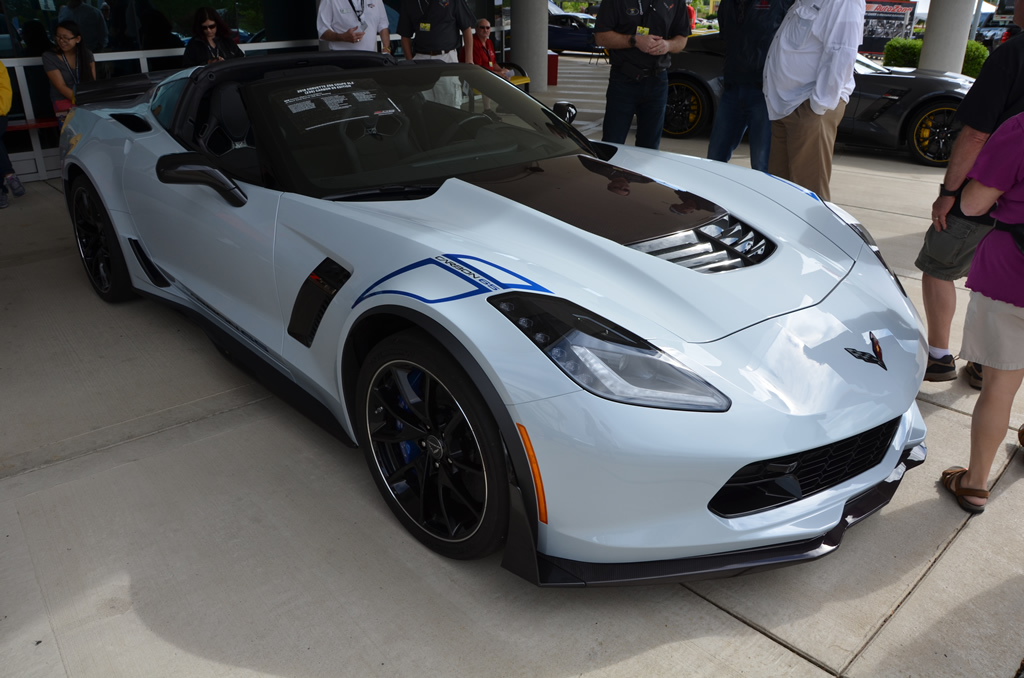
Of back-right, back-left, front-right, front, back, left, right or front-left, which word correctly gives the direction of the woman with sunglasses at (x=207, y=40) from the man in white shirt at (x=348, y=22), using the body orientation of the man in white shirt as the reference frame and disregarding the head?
right

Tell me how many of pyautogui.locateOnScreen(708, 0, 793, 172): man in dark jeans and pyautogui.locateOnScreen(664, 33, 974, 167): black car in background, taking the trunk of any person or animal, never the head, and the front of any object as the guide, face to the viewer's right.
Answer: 1

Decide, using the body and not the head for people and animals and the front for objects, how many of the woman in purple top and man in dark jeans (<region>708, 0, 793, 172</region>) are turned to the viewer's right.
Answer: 0

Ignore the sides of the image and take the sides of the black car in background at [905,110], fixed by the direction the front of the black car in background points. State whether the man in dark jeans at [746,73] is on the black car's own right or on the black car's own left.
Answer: on the black car's own right

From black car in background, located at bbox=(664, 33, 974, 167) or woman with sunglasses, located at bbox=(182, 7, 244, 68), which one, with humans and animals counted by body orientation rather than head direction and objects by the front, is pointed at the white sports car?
the woman with sunglasses

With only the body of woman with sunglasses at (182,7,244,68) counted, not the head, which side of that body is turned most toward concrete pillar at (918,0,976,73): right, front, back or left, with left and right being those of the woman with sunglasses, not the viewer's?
left

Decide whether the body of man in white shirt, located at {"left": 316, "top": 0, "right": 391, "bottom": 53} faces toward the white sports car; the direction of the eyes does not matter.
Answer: yes

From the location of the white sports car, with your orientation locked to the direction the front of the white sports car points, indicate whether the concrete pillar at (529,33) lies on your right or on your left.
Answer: on your left

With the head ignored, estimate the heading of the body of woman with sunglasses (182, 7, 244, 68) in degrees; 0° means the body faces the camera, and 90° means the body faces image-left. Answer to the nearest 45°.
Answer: approximately 0°

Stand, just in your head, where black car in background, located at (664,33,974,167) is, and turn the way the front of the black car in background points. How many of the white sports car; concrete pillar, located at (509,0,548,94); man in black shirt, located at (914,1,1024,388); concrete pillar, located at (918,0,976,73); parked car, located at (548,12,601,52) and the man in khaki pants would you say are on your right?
3

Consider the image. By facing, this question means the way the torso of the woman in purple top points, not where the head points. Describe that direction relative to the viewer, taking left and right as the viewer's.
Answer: facing away from the viewer and to the left of the viewer
